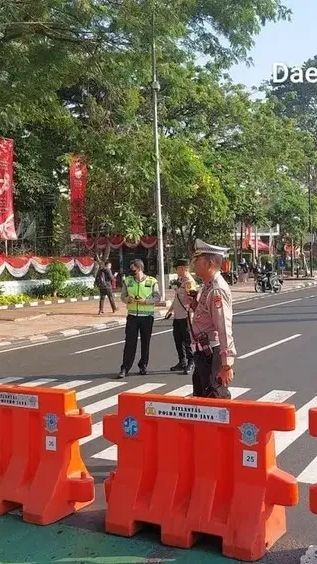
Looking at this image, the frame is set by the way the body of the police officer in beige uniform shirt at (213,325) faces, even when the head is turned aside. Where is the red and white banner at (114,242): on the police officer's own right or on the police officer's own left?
on the police officer's own right

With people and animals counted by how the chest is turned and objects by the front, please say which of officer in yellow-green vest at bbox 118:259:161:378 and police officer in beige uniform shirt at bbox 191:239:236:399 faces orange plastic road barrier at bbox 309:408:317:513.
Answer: the officer in yellow-green vest

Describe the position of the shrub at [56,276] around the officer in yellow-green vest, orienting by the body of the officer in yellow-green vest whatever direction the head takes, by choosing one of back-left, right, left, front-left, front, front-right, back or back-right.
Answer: back

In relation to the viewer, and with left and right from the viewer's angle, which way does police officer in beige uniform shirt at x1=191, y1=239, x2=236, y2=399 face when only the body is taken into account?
facing to the left of the viewer

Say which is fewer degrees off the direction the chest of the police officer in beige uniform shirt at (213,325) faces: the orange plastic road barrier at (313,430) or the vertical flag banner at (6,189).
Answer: the vertical flag banner

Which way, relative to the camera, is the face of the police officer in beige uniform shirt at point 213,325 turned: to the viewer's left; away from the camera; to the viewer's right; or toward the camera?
to the viewer's left

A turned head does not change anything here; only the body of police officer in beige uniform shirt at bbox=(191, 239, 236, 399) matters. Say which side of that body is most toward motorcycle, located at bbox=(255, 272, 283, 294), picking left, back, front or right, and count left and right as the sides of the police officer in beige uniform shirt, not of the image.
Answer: right

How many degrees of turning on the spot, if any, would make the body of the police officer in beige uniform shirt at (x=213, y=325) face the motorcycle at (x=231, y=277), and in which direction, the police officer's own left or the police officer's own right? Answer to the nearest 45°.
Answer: approximately 90° to the police officer's own right

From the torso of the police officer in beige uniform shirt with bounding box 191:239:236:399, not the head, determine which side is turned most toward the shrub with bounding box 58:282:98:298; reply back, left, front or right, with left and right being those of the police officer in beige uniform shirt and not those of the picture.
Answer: right

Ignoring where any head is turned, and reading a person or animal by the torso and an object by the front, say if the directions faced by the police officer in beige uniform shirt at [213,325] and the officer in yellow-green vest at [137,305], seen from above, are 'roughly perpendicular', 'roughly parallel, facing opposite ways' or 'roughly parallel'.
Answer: roughly perpendicular

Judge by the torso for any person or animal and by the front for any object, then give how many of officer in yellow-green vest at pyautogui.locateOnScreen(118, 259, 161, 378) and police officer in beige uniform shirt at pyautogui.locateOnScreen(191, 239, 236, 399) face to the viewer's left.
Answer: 1

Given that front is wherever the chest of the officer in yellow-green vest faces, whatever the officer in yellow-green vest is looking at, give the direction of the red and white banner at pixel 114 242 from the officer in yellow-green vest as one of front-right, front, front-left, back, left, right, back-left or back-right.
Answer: back

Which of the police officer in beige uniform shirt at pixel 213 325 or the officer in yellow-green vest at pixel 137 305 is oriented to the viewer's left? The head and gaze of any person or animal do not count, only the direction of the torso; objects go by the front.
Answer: the police officer in beige uniform shirt
